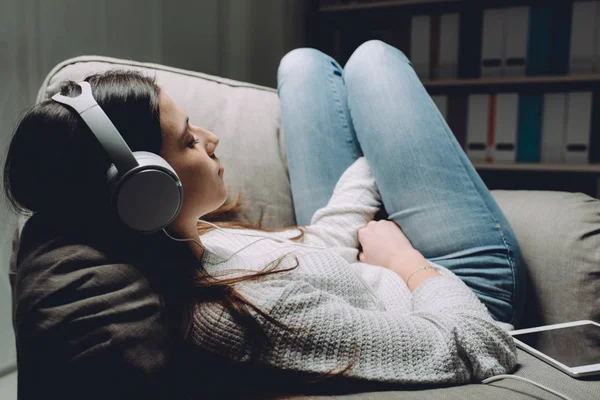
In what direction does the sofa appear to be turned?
toward the camera

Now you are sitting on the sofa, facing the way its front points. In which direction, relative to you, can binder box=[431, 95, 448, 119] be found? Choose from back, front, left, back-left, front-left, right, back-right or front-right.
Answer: back

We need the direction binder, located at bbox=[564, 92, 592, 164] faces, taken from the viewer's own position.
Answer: facing the viewer

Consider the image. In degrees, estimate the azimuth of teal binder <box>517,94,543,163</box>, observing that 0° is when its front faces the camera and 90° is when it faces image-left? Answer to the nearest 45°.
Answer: approximately 0°

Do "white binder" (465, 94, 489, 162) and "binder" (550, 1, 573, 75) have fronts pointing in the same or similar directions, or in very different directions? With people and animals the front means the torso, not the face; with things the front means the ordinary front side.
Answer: same or similar directions

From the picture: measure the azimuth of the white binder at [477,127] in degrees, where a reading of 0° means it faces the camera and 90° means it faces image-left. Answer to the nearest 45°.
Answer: approximately 0°

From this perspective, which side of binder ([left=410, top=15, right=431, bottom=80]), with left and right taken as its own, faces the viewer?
front

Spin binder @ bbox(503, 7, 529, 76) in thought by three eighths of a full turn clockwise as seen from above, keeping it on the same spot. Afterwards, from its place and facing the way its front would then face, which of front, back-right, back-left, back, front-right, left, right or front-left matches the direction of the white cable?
back-left

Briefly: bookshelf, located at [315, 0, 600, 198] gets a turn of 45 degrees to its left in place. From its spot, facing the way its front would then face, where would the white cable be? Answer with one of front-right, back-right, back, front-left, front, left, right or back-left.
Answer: front-right

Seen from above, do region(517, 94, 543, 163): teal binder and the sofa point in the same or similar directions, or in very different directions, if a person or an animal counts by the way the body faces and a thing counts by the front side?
same or similar directions
